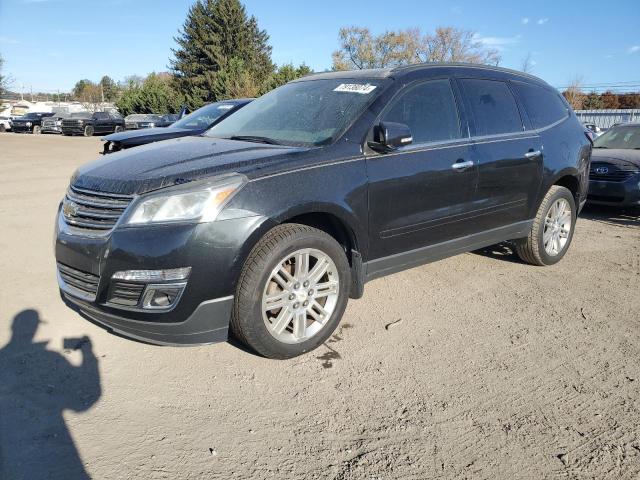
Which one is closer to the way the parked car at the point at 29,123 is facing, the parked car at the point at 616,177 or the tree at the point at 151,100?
the parked car

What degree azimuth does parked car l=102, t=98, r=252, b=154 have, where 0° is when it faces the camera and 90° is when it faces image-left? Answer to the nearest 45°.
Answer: approximately 45°

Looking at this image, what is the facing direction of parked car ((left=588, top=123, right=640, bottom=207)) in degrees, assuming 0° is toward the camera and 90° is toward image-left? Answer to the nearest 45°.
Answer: approximately 45°

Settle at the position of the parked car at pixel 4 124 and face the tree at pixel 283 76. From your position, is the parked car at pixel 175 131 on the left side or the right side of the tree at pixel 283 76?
right

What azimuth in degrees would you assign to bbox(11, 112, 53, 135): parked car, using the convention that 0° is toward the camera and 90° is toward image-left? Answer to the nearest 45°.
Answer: approximately 45°

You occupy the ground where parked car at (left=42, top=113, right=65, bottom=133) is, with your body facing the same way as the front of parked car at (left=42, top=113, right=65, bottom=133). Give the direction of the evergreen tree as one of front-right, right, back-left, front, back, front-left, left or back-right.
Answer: back

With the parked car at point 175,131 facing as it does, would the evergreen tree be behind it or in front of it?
behind

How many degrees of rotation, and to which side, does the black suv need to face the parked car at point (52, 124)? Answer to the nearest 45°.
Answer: approximately 90° to its right

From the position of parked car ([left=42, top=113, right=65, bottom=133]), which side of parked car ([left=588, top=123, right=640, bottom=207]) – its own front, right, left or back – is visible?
right
